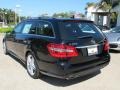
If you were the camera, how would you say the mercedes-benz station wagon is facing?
facing away from the viewer and to the left of the viewer
